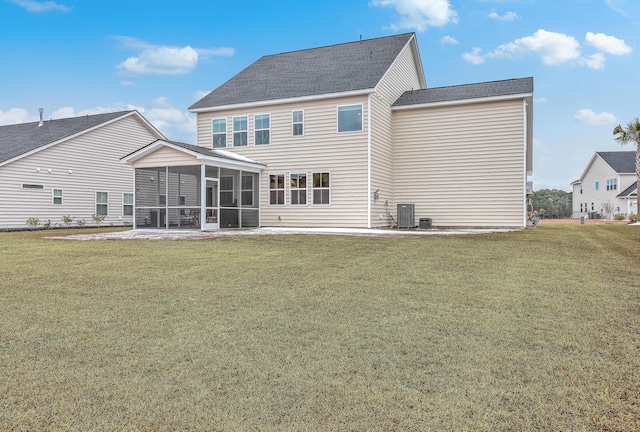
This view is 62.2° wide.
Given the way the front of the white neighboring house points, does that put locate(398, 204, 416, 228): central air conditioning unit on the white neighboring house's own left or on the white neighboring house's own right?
on the white neighboring house's own right

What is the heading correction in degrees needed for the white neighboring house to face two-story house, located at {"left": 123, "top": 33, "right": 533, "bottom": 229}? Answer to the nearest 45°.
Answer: approximately 45° to its right
